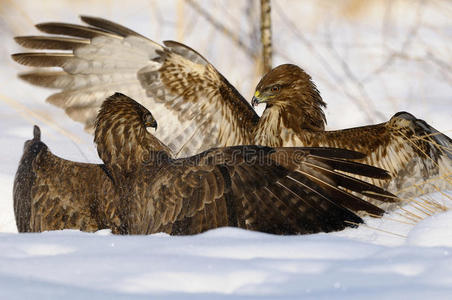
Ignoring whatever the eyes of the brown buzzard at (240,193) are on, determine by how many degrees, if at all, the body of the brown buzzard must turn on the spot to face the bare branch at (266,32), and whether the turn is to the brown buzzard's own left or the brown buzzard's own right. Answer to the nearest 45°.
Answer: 0° — it already faces it

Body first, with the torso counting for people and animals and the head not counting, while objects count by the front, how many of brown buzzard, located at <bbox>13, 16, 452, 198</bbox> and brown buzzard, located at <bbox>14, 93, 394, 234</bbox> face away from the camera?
1

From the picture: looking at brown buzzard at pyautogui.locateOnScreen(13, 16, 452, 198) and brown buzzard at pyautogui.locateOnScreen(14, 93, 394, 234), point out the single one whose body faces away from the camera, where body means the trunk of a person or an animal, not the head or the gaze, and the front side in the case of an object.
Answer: brown buzzard at pyautogui.locateOnScreen(14, 93, 394, 234)

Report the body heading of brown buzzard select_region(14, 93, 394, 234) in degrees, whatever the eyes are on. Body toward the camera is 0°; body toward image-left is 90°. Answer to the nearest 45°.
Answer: approximately 180°

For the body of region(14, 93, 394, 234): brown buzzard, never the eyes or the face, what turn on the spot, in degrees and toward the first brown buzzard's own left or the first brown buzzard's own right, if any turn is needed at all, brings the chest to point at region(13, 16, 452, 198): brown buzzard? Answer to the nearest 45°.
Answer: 0° — it already faces it

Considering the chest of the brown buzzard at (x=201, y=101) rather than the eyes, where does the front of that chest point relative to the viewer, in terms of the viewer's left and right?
facing the viewer and to the left of the viewer

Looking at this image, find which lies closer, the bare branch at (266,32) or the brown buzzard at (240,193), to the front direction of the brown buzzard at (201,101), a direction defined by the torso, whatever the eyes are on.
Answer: the brown buzzard
